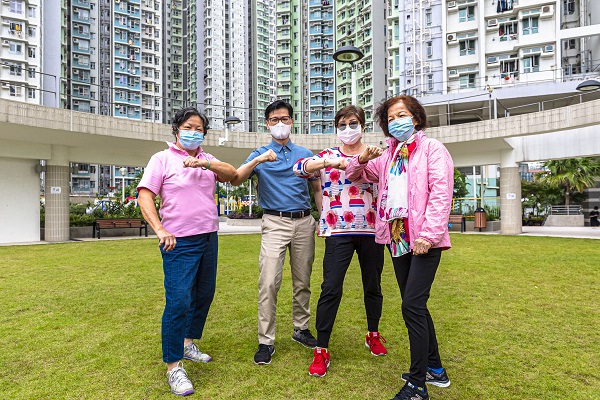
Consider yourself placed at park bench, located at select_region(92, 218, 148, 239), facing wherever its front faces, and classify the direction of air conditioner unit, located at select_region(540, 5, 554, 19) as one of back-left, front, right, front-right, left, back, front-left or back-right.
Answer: left

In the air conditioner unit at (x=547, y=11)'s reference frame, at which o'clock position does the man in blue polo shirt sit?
The man in blue polo shirt is roughly at 12 o'clock from the air conditioner unit.

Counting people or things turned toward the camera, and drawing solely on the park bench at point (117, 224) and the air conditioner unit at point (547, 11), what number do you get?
2

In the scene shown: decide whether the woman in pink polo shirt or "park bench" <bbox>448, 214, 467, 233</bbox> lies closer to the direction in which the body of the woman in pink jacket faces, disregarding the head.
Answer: the woman in pink polo shirt

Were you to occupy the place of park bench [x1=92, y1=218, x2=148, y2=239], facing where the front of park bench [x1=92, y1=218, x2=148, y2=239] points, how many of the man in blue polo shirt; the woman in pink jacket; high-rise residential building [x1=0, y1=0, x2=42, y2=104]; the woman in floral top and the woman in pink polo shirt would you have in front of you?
4

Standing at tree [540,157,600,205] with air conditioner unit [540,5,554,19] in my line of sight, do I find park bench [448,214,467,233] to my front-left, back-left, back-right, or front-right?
back-left

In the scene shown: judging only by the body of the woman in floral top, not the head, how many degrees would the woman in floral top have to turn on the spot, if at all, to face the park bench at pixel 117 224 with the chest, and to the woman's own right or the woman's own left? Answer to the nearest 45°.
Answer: approximately 135° to the woman's own right
